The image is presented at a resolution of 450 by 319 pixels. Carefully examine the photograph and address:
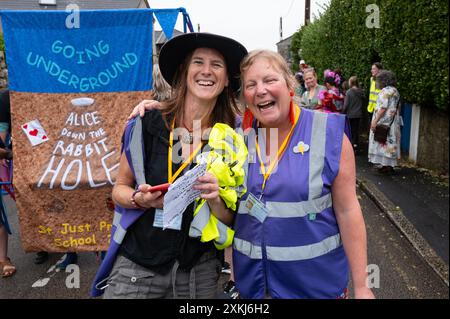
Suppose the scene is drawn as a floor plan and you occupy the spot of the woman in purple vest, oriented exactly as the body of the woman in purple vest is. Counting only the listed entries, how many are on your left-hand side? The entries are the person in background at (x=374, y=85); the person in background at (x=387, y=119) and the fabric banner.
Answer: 0

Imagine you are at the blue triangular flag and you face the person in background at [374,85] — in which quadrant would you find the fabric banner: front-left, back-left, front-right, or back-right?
back-left

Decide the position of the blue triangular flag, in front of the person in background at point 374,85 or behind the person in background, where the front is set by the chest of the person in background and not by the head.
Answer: in front

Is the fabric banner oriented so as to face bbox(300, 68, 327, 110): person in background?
no

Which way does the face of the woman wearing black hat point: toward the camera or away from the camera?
toward the camera

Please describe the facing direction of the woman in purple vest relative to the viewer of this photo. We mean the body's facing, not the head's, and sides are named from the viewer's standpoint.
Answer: facing the viewer and to the left of the viewer

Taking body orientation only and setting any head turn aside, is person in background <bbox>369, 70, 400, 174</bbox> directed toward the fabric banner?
no

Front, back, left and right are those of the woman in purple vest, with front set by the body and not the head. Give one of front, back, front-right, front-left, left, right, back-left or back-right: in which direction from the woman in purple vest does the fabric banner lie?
right

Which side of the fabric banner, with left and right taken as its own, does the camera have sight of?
front
